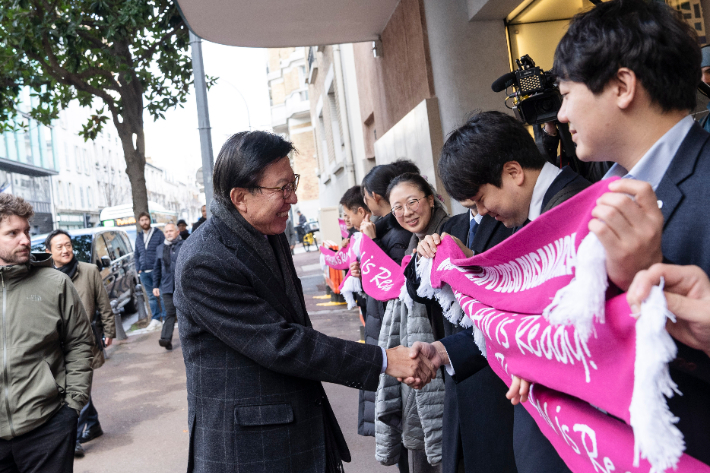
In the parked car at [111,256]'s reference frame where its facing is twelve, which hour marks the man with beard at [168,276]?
The man with beard is roughly at 10 o'clock from the parked car.

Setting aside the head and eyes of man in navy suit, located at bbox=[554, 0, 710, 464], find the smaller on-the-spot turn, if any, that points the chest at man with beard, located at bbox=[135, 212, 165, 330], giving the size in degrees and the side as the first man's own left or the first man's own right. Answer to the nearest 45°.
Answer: approximately 45° to the first man's own right

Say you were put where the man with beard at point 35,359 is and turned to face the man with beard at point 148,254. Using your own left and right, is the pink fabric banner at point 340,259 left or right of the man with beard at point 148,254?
right

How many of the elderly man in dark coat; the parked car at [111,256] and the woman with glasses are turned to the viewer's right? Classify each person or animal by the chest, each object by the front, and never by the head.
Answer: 1

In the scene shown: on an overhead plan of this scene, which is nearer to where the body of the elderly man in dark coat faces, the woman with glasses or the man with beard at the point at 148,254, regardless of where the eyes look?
the woman with glasses

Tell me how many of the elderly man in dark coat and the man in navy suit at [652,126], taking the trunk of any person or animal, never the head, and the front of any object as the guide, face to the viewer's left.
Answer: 1

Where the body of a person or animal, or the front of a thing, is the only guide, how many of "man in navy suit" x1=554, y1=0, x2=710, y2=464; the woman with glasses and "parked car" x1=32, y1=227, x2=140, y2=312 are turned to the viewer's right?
0

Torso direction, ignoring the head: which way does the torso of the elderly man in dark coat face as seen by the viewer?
to the viewer's right

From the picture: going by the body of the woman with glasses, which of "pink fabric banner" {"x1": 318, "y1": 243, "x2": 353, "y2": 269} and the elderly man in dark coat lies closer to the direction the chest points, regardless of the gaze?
the elderly man in dark coat

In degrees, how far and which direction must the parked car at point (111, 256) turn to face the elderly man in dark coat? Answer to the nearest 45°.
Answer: approximately 45° to its left

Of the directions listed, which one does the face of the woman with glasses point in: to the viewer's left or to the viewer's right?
to the viewer's left

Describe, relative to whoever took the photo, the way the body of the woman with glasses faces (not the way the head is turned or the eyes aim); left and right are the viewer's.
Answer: facing the viewer and to the left of the viewer

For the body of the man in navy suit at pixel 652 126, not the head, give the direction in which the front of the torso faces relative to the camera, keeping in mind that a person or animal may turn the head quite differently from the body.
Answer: to the viewer's left

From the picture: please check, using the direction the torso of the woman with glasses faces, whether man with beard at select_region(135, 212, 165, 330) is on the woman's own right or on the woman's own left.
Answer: on the woman's own right

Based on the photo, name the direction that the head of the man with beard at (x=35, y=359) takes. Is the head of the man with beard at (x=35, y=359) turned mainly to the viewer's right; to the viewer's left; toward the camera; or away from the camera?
to the viewer's right
